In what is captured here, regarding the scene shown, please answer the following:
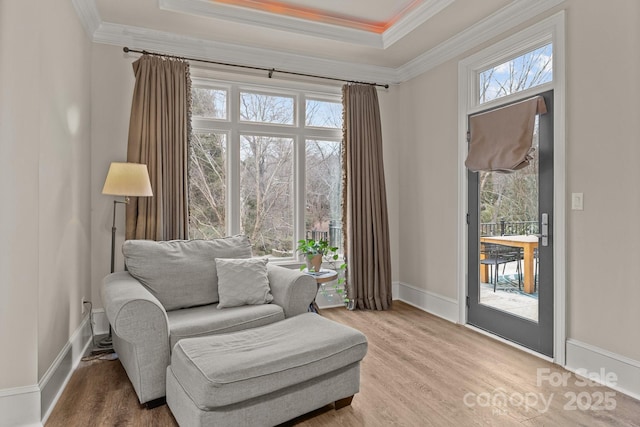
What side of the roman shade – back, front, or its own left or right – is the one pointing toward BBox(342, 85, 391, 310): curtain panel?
right

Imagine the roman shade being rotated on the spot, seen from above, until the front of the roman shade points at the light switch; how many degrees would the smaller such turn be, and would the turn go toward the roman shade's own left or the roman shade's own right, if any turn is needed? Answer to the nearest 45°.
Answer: approximately 90° to the roman shade's own left

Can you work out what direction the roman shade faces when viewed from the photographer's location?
facing the viewer and to the left of the viewer

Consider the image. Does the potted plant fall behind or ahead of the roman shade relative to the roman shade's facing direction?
ahead

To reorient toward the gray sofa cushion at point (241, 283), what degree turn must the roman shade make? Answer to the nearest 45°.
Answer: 0° — it already faces it

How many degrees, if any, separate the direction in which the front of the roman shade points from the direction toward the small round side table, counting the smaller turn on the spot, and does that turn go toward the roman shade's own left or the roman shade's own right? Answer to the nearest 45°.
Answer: approximately 45° to the roman shade's own right

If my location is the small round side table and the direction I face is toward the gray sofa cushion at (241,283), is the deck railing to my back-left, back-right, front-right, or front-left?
back-left
